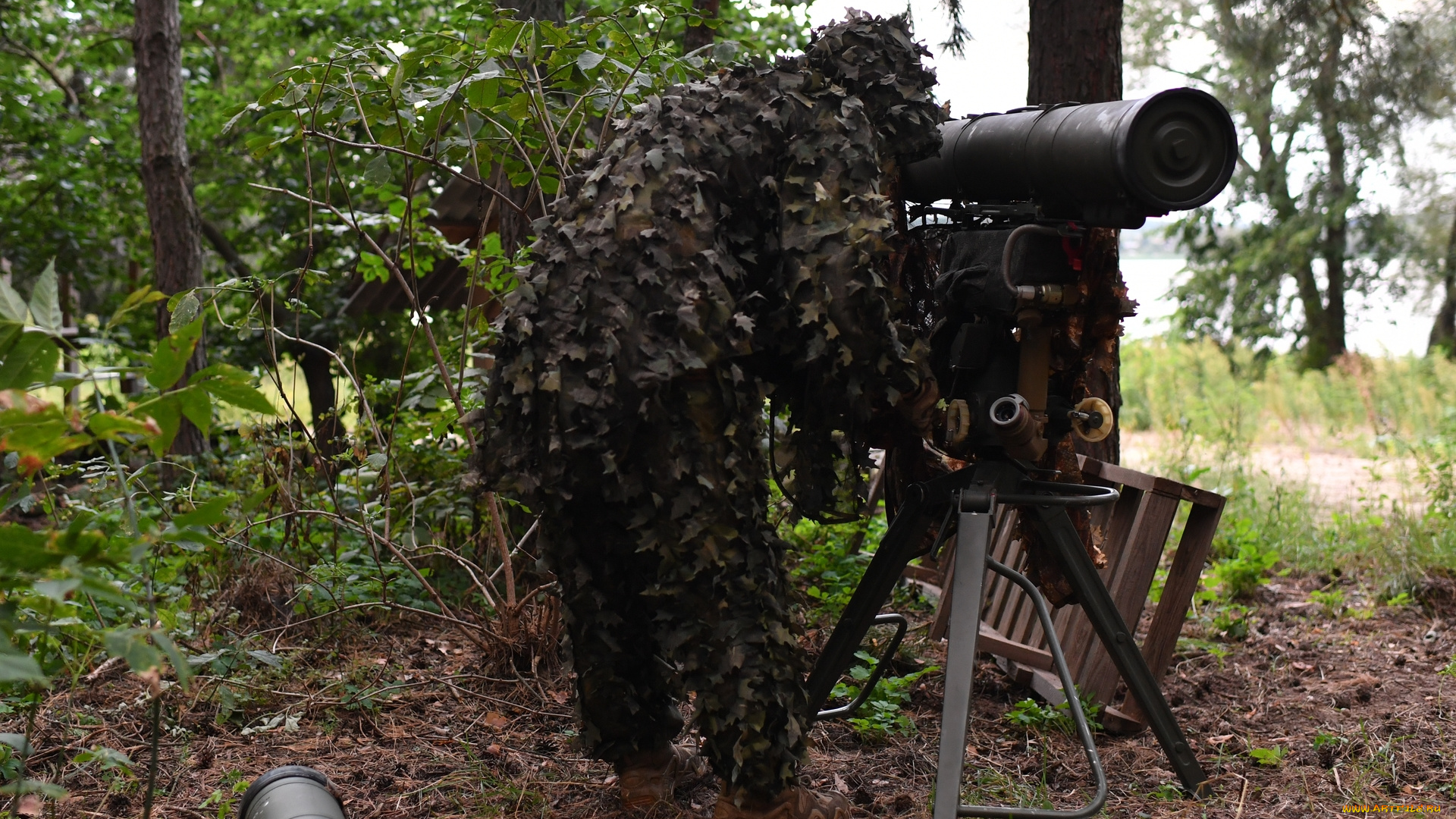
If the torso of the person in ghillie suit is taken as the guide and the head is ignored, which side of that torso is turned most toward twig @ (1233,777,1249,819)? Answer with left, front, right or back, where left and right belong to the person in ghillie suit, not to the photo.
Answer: front

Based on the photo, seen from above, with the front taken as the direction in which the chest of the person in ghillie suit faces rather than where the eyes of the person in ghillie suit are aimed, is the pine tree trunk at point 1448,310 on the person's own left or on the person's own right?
on the person's own left

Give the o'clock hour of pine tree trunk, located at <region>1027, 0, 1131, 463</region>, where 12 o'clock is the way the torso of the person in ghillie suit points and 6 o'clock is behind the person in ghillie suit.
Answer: The pine tree trunk is roughly at 10 o'clock from the person in ghillie suit.

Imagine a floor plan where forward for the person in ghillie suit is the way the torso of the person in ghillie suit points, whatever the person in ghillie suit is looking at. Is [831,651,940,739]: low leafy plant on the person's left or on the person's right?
on the person's left

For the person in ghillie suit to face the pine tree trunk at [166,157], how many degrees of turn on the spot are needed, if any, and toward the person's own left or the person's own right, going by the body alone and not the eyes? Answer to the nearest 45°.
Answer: approximately 135° to the person's own left

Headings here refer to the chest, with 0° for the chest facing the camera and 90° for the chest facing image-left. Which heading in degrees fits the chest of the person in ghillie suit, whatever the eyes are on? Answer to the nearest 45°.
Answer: approximately 270°

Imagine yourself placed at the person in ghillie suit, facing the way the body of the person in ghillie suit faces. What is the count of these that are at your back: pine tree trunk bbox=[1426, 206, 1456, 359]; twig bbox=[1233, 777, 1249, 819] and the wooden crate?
0
